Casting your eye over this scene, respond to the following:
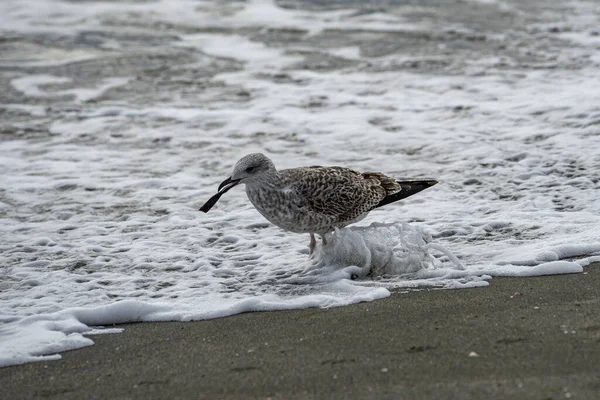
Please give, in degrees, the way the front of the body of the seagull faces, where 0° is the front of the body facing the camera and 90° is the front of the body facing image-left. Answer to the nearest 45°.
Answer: approximately 90°
